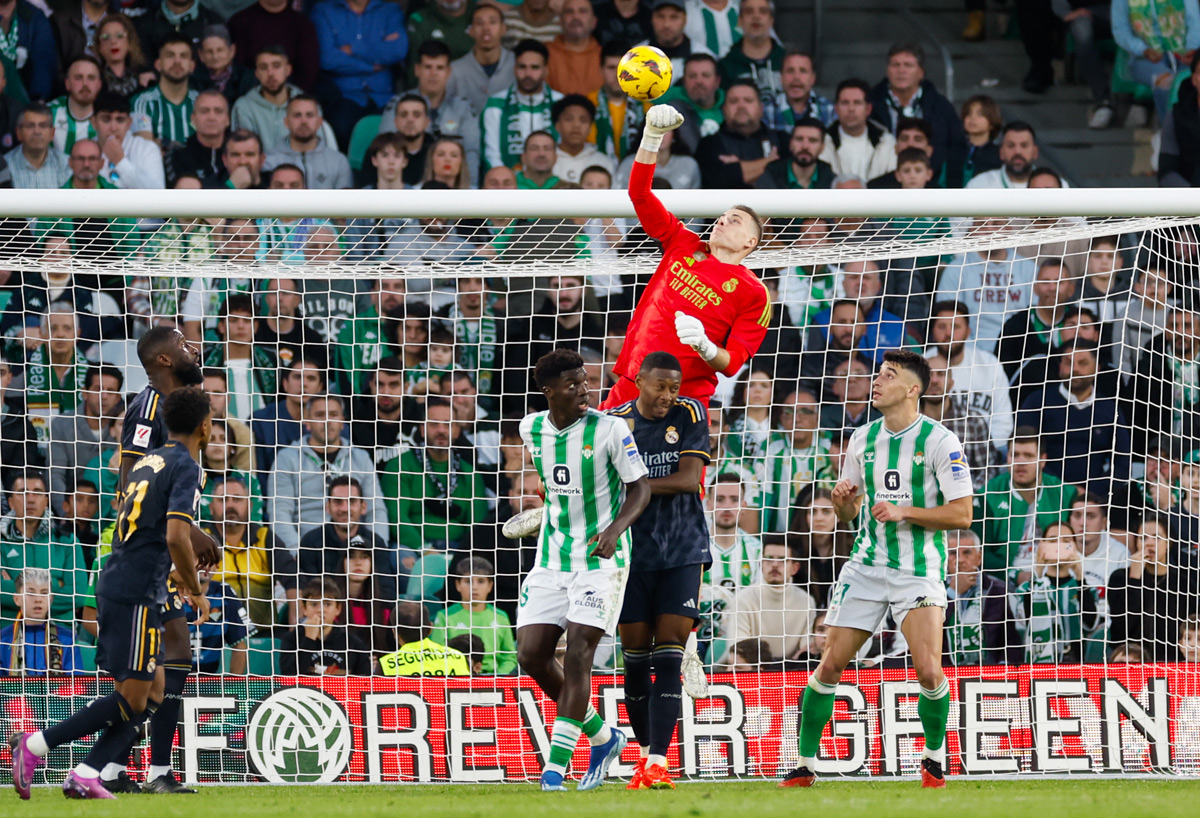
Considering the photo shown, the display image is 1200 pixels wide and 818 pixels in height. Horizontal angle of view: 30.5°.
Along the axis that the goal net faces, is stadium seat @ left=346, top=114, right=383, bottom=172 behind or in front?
behind

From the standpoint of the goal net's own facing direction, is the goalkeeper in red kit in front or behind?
in front

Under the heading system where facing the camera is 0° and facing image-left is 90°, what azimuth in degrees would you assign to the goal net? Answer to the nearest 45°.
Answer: approximately 0°

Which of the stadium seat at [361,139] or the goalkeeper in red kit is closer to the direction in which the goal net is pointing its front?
the goalkeeper in red kit
